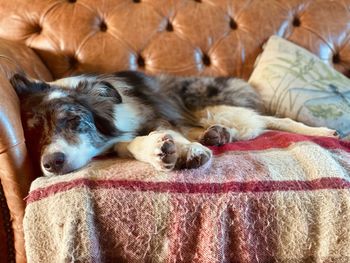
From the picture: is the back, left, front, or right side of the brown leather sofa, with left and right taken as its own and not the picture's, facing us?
front
